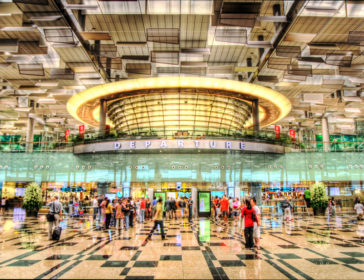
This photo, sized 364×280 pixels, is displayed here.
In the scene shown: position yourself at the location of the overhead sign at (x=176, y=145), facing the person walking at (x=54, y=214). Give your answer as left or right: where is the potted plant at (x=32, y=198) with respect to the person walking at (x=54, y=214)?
right

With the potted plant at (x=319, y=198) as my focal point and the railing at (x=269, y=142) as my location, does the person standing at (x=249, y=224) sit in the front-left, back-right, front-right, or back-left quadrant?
front-right

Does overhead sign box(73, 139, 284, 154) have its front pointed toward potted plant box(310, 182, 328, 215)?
no

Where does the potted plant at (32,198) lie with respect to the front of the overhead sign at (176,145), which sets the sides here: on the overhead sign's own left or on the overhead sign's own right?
on the overhead sign's own right

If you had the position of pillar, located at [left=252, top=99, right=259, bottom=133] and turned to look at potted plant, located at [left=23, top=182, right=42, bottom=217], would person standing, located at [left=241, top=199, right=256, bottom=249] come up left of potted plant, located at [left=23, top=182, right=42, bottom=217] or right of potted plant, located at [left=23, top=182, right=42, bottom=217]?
left

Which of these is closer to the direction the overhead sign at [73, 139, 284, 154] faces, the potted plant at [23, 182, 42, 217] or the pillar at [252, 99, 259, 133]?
the potted plant

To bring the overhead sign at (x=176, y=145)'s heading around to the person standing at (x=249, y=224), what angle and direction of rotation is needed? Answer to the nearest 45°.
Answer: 0° — it already faces them

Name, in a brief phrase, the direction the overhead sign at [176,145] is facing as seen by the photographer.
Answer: facing the viewer

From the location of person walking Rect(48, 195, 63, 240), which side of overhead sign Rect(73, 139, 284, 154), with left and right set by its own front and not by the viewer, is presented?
front
